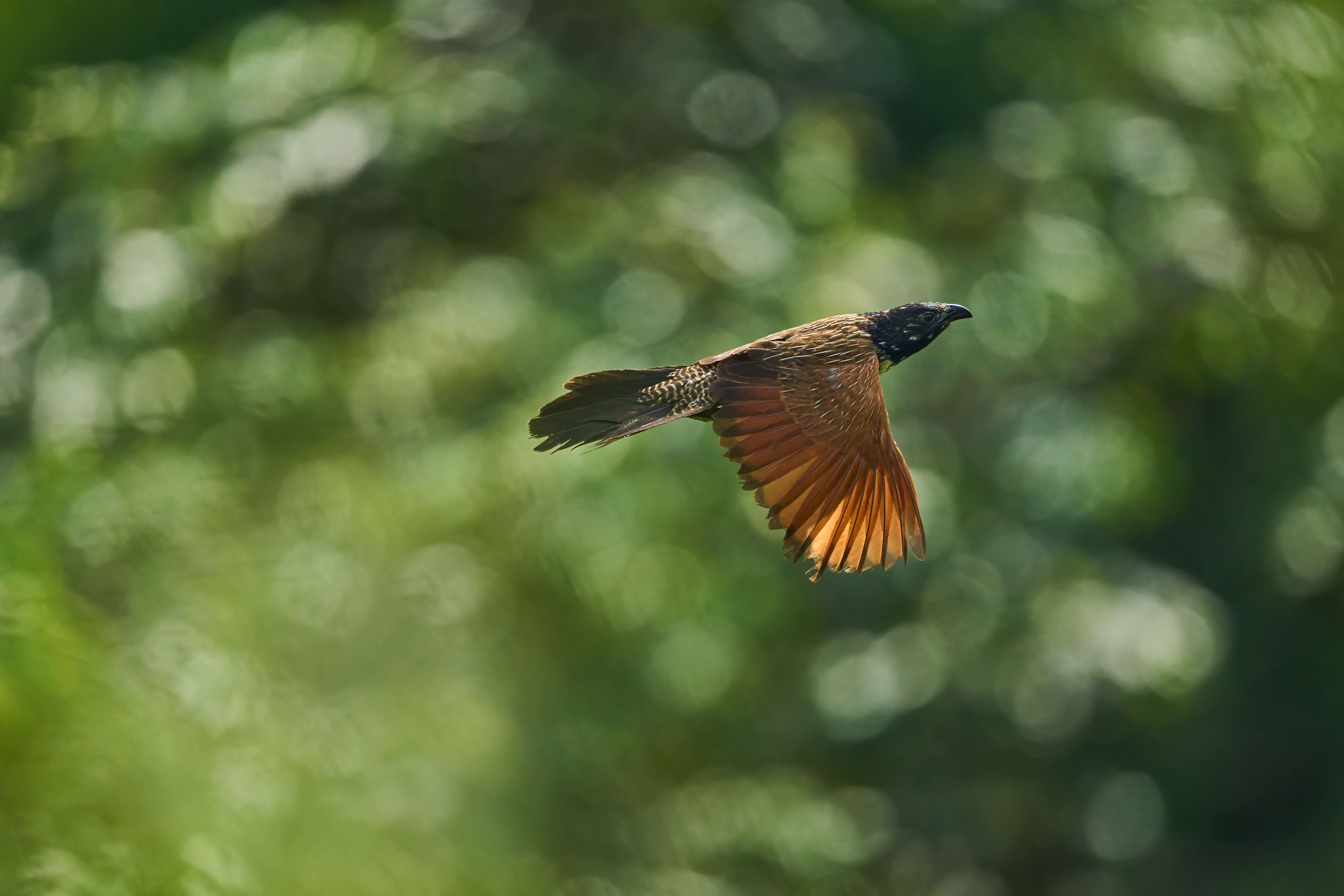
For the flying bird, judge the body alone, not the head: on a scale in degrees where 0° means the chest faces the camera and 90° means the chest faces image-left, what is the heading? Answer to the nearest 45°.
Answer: approximately 270°
